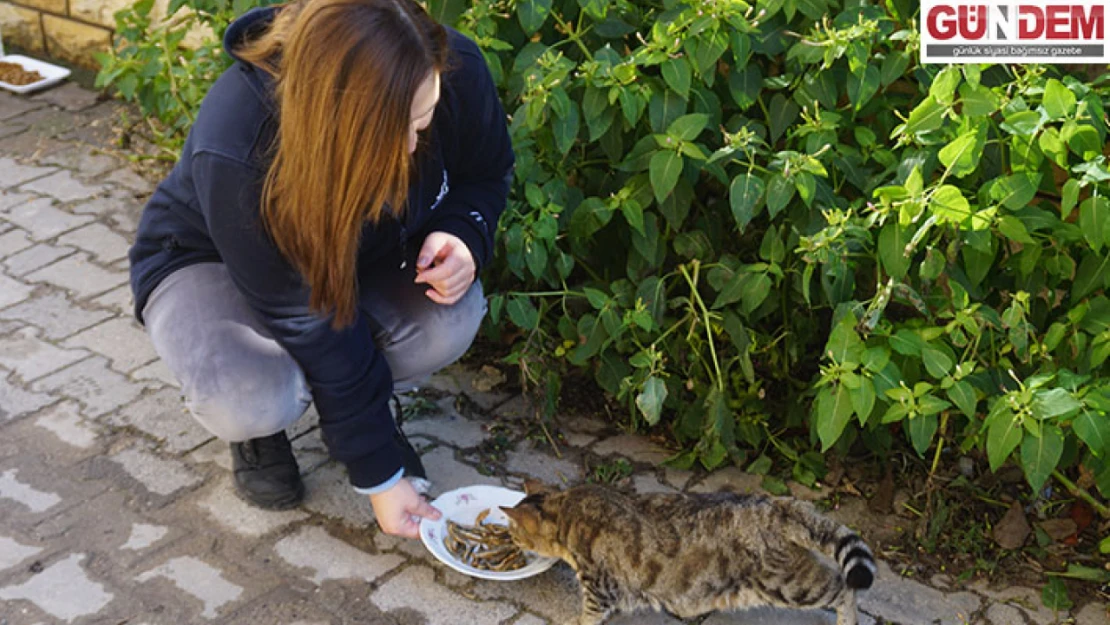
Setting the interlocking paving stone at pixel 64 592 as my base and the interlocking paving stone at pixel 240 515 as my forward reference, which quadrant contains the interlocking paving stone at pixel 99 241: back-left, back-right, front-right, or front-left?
front-left

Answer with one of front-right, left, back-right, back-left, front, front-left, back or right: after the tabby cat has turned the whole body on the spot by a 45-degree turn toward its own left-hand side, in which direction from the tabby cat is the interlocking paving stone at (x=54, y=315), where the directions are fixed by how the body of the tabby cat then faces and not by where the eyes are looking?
right

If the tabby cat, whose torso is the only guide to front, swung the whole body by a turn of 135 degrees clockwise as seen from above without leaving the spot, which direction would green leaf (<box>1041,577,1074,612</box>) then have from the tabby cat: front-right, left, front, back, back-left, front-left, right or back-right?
front-right

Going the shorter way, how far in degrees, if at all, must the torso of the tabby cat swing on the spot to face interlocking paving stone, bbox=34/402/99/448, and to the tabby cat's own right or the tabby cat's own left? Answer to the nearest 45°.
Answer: approximately 45° to the tabby cat's own right

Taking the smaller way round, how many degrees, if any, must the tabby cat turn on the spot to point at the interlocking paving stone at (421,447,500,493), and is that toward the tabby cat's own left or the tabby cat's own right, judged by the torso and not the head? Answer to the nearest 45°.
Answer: approximately 45° to the tabby cat's own right

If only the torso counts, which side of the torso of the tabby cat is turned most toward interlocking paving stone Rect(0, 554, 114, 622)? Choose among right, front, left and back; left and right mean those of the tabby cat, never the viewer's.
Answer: front

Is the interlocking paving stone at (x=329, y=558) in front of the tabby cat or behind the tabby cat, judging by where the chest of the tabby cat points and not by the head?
in front

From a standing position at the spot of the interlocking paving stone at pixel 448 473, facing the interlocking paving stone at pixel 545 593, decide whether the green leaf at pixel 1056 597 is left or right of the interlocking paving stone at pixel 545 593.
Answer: left

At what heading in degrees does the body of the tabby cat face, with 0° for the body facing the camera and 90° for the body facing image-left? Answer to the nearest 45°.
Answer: approximately 90°

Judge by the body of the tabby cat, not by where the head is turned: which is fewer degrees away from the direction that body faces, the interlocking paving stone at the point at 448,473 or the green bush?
the interlocking paving stone

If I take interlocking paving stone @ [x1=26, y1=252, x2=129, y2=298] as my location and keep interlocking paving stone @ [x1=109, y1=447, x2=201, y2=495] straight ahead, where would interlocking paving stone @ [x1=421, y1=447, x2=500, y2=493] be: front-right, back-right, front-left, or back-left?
front-left

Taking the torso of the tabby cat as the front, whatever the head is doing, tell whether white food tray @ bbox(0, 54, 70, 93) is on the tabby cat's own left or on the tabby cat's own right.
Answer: on the tabby cat's own right
